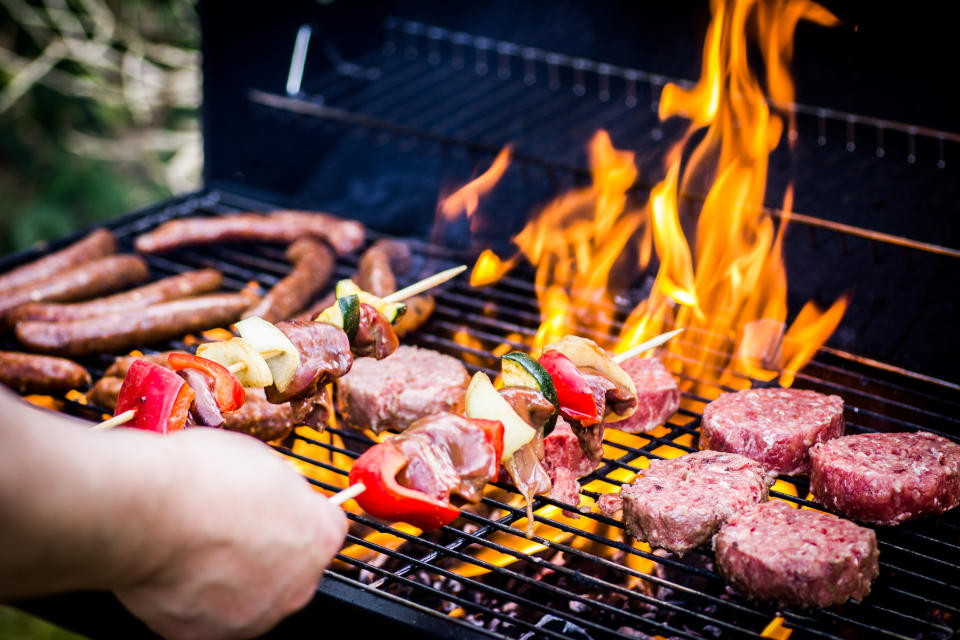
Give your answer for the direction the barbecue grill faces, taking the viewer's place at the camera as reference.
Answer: facing the viewer and to the left of the viewer
